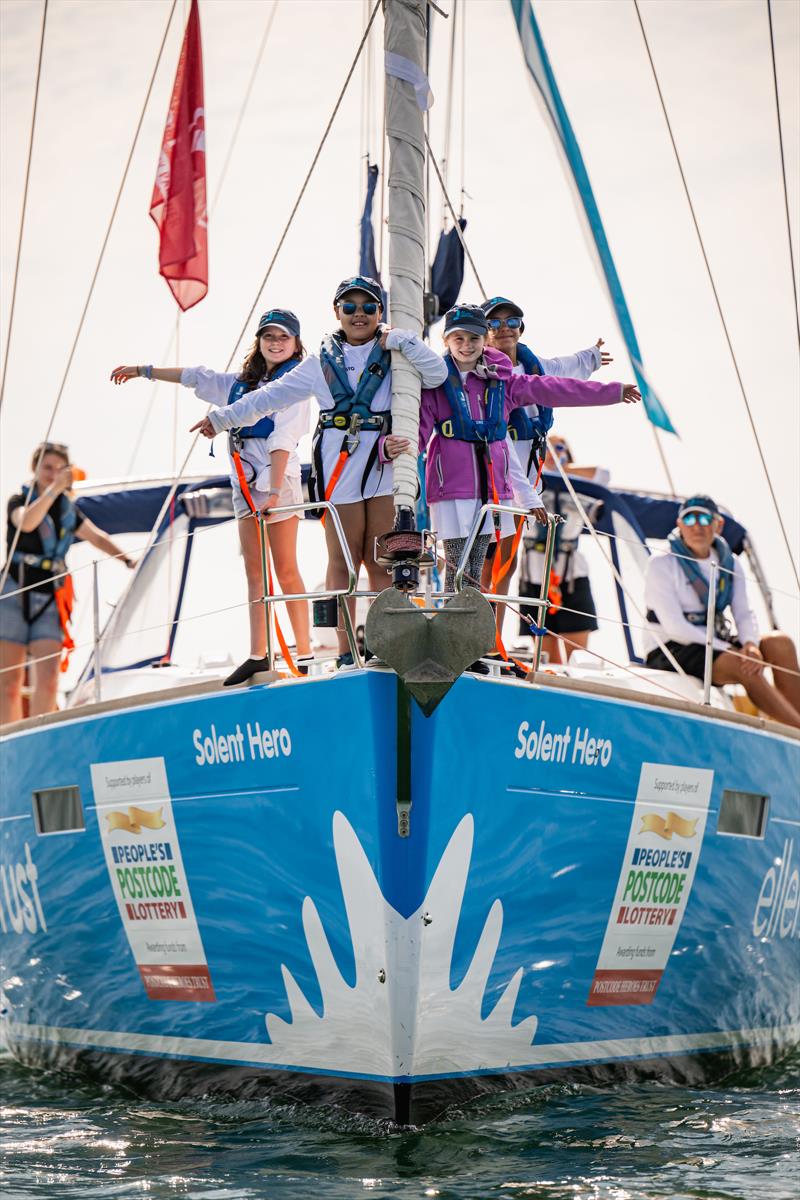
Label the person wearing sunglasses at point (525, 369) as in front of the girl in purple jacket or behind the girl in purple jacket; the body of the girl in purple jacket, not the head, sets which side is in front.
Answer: behind

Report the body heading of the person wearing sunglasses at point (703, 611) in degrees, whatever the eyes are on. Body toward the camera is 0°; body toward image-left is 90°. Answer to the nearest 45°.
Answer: approximately 315°

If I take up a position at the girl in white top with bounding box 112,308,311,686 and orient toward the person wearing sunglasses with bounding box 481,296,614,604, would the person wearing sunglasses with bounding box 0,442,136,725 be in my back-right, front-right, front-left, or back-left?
back-left

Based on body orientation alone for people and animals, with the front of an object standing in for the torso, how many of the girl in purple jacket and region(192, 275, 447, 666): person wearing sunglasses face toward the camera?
2

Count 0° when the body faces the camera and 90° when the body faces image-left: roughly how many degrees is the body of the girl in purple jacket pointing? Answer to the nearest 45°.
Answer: approximately 0°
